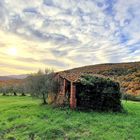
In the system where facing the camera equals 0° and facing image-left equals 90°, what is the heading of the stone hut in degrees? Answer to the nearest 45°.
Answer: approximately 45°
